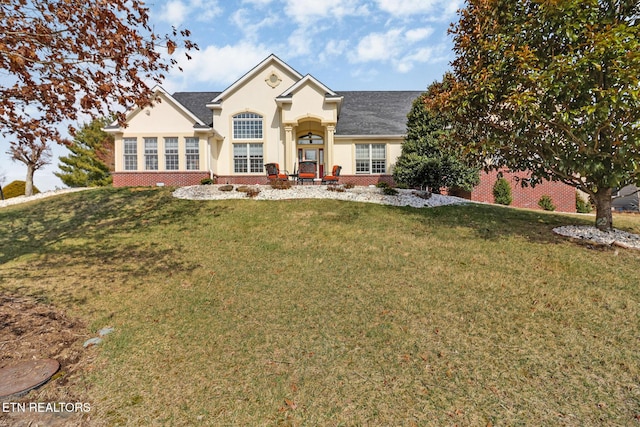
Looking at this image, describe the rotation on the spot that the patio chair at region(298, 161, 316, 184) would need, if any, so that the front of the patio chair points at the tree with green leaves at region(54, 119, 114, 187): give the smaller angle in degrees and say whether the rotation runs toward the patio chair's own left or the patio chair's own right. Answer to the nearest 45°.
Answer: approximately 135° to the patio chair's own right

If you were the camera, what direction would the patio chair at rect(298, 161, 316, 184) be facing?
facing the viewer

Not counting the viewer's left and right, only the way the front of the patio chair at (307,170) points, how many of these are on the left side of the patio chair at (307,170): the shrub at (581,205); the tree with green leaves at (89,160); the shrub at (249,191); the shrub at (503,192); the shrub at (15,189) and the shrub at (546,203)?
3

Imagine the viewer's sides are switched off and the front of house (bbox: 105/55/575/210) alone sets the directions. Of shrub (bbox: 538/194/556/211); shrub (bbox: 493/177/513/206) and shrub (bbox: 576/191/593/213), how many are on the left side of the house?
3

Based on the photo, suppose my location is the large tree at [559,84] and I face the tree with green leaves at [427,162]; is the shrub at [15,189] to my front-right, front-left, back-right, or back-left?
front-left

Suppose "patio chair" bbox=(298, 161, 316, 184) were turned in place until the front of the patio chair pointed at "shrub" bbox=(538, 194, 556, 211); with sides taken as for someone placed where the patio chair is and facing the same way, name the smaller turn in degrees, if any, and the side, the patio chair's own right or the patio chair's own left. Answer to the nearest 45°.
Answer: approximately 90° to the patio chair's own left

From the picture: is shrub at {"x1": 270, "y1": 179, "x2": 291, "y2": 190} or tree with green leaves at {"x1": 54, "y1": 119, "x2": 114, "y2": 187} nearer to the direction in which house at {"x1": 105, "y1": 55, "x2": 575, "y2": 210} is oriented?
the shrub

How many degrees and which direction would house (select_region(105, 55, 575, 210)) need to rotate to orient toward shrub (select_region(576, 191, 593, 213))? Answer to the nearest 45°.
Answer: approximately 90° to its left

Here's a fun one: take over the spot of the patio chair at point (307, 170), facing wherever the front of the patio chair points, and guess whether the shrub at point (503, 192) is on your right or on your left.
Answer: on your left

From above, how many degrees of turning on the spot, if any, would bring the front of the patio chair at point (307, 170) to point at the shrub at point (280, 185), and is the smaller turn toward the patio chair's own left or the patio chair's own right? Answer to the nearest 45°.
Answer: approximately 45° to the patio chair's own right

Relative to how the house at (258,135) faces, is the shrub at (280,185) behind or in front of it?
in front

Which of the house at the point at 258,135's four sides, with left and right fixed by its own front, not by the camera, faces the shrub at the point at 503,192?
left

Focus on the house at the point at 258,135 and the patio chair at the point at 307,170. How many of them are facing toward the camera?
2

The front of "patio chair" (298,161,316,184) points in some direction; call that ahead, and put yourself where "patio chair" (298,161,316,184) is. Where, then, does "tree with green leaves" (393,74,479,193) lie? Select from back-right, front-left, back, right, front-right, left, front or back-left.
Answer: left

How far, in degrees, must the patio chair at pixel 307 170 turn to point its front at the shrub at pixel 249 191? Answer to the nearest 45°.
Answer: approximately 45° to its right
